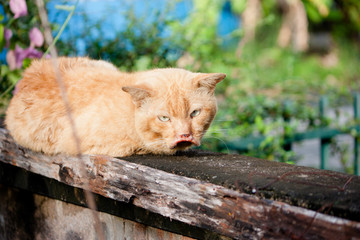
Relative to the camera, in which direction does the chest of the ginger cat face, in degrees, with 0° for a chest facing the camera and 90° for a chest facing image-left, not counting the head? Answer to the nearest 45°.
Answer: approximately 270°
